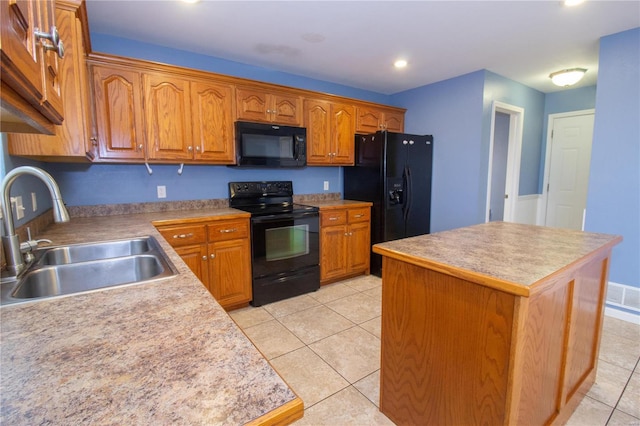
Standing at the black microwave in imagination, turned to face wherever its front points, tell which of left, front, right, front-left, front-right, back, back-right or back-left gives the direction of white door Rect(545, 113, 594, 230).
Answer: front-left

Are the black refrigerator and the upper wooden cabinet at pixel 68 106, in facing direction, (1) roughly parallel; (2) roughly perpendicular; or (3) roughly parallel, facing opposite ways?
roughly perpendicular

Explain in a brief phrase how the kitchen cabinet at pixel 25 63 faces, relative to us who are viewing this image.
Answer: facing to the right of the viewer

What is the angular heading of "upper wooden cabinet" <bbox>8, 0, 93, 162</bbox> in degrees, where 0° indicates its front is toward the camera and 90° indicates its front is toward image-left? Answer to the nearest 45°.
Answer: approximately 270°

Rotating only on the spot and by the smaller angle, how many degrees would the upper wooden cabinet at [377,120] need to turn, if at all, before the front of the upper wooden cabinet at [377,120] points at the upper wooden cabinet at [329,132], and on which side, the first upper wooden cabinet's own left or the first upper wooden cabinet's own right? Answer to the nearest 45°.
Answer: approximately 90° to the first upper wooden cabinet's own right

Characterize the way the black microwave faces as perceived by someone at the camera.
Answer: facing the viewer and to the right of the viewer

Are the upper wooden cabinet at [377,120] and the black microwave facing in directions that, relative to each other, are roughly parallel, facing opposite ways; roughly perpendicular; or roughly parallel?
roughly parallel

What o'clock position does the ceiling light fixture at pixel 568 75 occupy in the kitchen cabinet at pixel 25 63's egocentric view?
The ceiling light fixture is roughly at 12 o'clock from the kitchen cabinet.

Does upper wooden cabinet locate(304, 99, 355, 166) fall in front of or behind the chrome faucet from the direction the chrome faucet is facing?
in front

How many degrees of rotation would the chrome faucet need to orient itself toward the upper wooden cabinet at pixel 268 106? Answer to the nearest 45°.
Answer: approximately 45° to its left

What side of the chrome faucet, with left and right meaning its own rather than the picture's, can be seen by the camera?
right

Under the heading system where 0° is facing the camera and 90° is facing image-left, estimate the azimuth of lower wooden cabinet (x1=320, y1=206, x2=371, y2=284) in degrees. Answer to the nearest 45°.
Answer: approximately 315°
